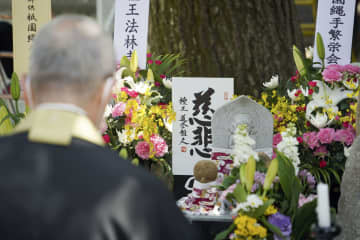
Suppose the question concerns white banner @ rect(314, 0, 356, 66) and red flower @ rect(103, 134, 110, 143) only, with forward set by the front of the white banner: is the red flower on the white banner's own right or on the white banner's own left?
on the white banner's own right

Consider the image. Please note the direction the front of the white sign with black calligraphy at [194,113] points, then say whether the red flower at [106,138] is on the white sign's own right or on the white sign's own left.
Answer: on the white sign's own right

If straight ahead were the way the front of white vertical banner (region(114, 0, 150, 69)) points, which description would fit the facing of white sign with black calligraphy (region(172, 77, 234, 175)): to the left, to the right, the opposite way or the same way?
the same way

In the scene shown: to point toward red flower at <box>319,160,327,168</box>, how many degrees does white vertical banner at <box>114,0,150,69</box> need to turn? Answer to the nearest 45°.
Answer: approximately 45° to its left

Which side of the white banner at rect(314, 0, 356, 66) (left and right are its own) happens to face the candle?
front

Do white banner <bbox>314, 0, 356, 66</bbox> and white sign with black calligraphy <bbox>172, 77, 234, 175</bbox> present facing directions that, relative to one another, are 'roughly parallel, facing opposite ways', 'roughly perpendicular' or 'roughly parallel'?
roughly parallel

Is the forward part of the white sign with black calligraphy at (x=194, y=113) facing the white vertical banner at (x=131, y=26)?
no

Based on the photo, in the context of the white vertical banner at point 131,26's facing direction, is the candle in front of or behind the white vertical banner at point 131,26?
in front

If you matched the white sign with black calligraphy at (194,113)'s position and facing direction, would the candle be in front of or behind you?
in front

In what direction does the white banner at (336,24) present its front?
toward the camera

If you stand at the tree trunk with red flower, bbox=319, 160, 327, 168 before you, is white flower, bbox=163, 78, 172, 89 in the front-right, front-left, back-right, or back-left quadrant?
front-right

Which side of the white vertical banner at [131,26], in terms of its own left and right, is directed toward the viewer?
front

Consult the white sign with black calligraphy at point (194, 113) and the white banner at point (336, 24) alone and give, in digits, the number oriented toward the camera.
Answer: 2

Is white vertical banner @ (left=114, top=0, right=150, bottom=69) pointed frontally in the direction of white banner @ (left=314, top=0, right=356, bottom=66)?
no

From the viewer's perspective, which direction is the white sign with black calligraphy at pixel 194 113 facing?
toward the camera

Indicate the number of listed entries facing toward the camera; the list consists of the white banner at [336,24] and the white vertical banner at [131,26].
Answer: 2

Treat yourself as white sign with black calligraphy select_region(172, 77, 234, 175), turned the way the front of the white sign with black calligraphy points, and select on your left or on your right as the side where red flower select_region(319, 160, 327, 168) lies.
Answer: on your left
